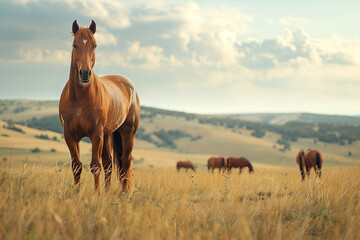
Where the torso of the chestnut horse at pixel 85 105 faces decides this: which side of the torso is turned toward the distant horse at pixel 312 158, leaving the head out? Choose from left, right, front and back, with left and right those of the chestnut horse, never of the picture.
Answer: back

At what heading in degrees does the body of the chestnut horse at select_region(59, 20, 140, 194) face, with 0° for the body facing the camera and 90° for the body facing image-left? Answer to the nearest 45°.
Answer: approximately 45°
